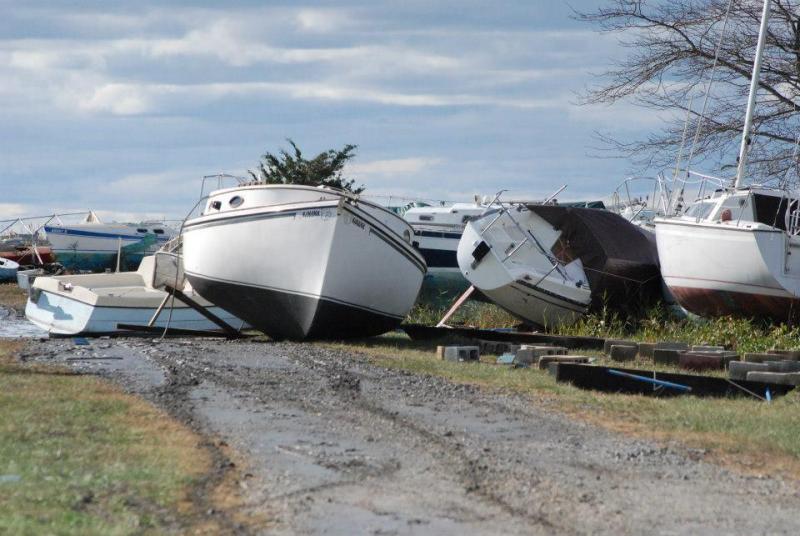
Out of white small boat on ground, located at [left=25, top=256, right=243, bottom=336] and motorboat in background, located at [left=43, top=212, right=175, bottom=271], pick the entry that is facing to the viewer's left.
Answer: the motorboat in background

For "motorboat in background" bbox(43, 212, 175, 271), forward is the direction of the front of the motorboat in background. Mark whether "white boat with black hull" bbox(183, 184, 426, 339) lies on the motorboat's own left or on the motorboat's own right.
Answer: on the motorboat's own left

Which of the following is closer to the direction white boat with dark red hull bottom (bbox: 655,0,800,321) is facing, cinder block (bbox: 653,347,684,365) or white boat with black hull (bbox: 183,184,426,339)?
the white boat with black hull

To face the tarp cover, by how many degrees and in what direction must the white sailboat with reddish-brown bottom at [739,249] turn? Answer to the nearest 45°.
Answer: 0° — it already faces it

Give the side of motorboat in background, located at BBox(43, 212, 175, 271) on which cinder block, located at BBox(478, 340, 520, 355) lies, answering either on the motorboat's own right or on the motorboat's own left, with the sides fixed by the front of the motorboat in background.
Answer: on the motorboat's own left

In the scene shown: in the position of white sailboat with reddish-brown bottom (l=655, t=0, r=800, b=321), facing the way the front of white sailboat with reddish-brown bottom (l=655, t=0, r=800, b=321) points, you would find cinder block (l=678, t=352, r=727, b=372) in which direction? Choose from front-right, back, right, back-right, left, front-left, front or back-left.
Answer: back-left

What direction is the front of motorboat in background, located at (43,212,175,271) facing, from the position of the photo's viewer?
facing to the left of the viewer

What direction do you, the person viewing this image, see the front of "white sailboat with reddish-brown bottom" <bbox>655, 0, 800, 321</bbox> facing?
facing away from the viewer and to the left of the viewer

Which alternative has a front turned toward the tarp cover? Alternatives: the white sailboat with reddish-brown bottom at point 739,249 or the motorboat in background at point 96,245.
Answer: the white sailboat with reddish-brown bottom

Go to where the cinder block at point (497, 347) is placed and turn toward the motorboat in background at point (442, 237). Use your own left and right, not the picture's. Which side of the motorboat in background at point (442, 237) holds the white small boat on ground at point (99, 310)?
left

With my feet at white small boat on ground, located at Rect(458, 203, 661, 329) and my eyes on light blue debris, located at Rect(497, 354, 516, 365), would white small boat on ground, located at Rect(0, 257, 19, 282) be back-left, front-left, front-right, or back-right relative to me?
back-right
